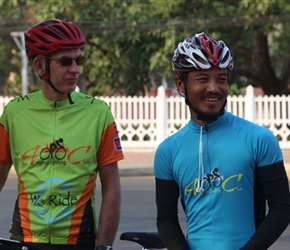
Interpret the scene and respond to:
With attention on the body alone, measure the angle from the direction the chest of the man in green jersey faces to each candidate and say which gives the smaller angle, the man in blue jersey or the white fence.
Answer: the man in blue jersey

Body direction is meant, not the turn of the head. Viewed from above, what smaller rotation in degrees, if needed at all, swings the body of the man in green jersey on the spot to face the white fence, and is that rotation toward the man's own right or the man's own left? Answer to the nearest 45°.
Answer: approximately 180°

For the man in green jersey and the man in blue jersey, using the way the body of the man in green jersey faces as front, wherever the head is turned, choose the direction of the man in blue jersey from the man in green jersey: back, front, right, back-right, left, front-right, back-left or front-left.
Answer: front-left

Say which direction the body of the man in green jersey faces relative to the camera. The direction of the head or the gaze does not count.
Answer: toward the camera

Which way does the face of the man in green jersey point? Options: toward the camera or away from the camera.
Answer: toward the camera
